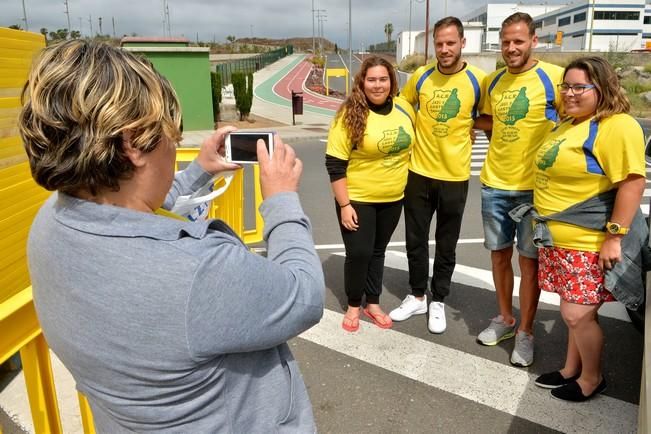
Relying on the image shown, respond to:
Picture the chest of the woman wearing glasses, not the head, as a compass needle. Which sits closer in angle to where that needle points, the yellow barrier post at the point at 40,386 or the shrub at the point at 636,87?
the yellow barrier post

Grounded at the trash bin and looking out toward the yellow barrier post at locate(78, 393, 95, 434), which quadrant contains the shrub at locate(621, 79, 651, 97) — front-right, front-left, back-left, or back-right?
back-left

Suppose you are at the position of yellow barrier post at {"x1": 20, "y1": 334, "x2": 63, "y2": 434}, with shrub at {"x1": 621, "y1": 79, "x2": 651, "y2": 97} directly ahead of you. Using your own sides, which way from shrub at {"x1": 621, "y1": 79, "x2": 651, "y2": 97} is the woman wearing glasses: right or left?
right

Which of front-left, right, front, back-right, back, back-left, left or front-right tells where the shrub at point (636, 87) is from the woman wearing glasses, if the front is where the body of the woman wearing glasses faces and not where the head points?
back-right

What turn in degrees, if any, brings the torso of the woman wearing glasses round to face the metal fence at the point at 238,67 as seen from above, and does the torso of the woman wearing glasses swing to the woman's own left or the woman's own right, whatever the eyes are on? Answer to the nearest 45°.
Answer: approximately 90° to the woman's own right

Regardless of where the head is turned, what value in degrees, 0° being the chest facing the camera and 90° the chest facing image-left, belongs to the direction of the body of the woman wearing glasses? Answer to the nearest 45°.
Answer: approximately 45°

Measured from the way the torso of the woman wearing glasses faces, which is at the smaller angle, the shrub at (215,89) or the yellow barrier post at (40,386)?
the yellow barrier post

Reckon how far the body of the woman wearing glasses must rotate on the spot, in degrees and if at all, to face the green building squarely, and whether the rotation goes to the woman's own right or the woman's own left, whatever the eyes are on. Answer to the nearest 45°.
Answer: approximately 90° to the woman's own right

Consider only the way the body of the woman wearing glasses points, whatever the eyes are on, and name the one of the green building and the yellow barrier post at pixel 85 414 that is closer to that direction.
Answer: the yellow barrier post

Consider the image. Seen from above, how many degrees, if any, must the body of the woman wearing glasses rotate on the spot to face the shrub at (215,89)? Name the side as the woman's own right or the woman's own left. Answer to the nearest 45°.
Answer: approximately 90° to the woman's own right

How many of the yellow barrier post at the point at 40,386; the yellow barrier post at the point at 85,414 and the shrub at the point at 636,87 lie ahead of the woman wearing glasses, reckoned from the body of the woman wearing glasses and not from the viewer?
2
